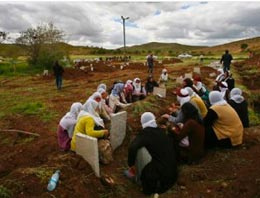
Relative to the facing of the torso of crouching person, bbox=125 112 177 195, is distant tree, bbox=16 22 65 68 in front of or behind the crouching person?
in front

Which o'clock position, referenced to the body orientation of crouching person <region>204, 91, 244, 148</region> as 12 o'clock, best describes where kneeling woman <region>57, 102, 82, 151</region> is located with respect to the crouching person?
The kneeling woman is roughly at 10 o'clock from the crouching person.

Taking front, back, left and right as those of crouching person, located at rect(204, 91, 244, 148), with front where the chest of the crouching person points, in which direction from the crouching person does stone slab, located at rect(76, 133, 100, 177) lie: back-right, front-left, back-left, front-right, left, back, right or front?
left

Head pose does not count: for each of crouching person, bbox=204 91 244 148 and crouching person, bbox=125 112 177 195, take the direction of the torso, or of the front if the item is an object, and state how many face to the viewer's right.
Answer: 0

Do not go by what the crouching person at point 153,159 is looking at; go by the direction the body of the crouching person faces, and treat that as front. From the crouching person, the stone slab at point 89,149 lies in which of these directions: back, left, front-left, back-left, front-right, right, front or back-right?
front-left

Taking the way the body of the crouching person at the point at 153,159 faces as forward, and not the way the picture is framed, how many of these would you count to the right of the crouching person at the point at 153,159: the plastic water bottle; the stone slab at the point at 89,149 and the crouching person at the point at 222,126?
1

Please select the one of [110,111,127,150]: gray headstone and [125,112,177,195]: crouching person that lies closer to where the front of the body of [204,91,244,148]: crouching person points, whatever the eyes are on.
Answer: the gray headstone

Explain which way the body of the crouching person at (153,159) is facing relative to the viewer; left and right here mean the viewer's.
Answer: facing away from the viewer and to the left of the viewer

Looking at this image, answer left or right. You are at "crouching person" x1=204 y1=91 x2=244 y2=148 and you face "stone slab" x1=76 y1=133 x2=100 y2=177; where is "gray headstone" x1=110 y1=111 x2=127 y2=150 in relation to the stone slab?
right
